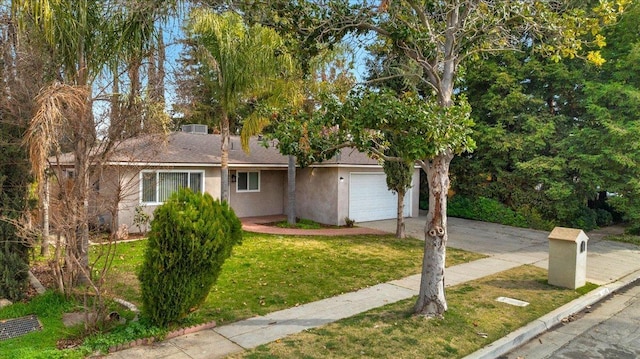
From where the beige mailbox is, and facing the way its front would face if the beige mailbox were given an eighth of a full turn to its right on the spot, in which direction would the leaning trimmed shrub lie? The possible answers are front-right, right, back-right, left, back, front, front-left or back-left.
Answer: front-right

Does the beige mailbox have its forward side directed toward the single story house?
no

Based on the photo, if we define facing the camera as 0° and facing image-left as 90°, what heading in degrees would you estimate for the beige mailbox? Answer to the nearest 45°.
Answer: approximately 315°

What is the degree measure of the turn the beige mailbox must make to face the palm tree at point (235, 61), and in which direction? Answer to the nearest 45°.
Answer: approximately 135° to its right

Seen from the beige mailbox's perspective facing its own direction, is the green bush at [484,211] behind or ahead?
behind

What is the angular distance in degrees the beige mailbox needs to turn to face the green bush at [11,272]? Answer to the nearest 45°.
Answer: approximately 90° to its right

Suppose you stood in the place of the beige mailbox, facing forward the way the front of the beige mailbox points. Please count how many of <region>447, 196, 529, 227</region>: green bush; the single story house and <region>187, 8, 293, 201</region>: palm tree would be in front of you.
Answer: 0

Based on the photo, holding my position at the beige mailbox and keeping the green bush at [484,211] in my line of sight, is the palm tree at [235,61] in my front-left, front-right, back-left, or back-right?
front-left
